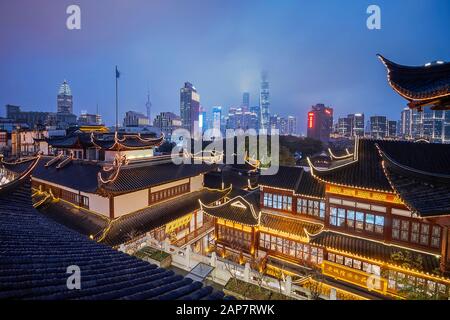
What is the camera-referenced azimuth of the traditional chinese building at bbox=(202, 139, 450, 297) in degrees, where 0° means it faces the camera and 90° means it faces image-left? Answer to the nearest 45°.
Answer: approximately 45°

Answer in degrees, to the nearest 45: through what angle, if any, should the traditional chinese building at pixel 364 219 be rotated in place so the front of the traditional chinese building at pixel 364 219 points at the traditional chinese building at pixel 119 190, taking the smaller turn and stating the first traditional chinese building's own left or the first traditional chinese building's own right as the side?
approximately 45° to the first traditional chinese building's own right
